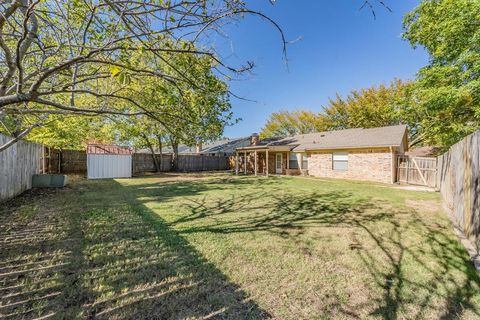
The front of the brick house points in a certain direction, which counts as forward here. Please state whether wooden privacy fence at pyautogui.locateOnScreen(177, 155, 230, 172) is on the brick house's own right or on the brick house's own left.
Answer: on the brick house's own left

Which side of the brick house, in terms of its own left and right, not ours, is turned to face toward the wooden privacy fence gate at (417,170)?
right

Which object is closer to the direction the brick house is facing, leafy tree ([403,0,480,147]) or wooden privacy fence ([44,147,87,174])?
the leafy tree

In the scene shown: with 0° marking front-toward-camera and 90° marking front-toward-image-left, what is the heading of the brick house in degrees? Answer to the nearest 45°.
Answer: approximately 225°
